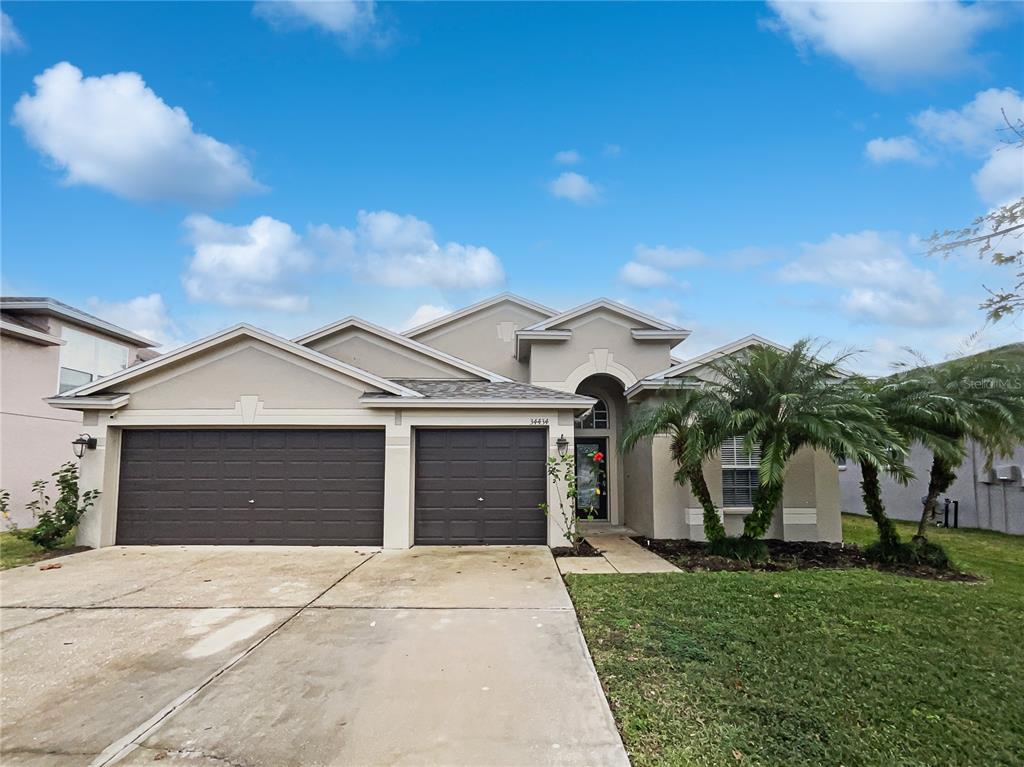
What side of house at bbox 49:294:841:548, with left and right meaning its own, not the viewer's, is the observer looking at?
front

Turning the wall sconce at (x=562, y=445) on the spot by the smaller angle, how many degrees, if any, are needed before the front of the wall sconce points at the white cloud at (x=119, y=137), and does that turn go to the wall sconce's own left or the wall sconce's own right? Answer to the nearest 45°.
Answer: approximately 90° to the wall sconce's own right

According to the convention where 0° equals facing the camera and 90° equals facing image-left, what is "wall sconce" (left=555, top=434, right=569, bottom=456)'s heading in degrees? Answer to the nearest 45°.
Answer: approximately 0°

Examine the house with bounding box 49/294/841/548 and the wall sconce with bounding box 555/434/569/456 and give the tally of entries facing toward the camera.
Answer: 2

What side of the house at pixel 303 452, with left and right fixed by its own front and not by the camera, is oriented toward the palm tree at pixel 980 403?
left

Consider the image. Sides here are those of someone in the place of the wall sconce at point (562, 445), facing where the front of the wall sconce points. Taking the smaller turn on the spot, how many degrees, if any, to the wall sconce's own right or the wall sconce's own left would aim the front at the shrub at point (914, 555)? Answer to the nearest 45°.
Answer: approximately 90° to the wall sconce's own left

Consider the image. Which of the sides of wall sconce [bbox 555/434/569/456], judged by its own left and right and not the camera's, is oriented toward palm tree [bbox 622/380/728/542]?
left

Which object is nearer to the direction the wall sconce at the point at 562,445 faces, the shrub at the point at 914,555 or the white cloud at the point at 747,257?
the shrub

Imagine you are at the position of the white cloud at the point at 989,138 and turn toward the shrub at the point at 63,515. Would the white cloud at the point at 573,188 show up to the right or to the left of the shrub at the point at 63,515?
right

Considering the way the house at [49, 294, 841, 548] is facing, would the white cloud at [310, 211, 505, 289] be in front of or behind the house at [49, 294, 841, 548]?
behind

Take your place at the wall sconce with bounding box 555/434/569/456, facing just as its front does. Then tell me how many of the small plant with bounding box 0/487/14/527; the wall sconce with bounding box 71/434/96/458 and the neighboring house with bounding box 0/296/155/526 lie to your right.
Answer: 3

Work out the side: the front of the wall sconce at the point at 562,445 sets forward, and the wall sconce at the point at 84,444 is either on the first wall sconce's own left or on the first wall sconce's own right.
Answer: on the first wall sconce's own right

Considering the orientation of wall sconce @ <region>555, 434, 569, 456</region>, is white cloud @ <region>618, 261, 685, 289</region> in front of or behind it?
behind

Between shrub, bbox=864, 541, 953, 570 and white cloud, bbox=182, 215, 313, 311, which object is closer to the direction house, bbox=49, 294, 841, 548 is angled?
the shrub
